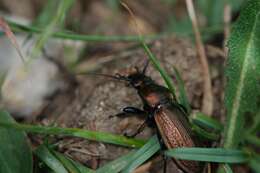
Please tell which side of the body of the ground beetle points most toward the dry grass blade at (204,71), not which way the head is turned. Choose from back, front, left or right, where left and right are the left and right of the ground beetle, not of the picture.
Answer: right

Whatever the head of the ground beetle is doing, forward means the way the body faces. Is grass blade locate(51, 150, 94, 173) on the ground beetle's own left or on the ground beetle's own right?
on the ground beetle's own left

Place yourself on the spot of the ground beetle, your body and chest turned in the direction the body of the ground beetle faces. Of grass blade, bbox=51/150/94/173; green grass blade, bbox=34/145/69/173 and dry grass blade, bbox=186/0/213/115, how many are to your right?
1

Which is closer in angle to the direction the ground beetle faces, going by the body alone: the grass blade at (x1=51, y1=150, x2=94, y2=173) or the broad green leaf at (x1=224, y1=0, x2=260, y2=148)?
the grass blade

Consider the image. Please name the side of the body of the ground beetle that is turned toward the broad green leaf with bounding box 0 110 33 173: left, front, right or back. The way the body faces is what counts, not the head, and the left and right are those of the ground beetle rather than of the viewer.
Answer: left

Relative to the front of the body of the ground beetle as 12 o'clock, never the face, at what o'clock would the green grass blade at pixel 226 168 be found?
The green grass blade is roughly at 6 o'clock from the ground beetle.

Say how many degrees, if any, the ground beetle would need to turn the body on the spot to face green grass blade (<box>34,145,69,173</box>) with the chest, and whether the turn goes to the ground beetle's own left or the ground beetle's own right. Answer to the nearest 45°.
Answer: approximately 90° to the ground beetle's own left

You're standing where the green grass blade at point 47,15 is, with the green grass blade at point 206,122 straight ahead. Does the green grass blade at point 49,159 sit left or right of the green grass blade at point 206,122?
right

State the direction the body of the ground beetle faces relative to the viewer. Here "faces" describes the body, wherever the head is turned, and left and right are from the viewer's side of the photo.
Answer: facing away from the viewer and to the left of the viewer

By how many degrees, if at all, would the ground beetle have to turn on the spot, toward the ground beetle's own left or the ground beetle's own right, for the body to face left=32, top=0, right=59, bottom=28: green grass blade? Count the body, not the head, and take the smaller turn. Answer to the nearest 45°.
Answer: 0° — it already faces it
